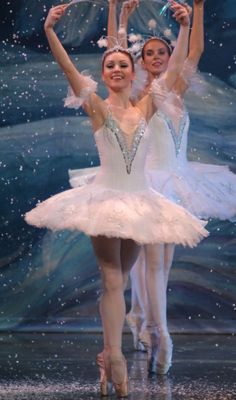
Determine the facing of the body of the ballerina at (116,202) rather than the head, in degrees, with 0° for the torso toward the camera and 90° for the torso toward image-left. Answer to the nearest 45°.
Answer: approximately 0°

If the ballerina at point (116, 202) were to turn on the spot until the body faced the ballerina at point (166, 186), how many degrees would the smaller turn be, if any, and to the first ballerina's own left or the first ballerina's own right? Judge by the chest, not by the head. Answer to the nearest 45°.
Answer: approximately 180°
